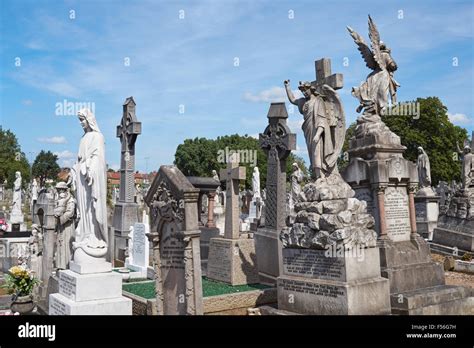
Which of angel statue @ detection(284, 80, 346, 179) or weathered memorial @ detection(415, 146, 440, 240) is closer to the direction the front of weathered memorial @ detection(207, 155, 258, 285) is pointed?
the angel statue

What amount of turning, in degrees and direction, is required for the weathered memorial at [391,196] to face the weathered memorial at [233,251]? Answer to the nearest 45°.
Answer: approximately 135° to its right

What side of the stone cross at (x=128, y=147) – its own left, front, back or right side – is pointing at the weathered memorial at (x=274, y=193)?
left

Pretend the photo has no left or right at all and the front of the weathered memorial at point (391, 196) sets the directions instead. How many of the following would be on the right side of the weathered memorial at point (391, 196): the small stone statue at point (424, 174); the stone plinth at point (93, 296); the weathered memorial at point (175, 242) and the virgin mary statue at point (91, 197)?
3

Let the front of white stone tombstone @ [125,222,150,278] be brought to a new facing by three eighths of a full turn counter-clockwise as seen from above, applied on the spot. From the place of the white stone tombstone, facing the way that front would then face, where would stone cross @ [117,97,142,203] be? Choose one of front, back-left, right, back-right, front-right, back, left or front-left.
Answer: left

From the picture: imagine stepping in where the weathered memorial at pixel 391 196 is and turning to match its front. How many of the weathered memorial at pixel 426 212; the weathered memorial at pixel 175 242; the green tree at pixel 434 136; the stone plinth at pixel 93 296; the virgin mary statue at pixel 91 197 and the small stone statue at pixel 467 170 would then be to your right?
3
